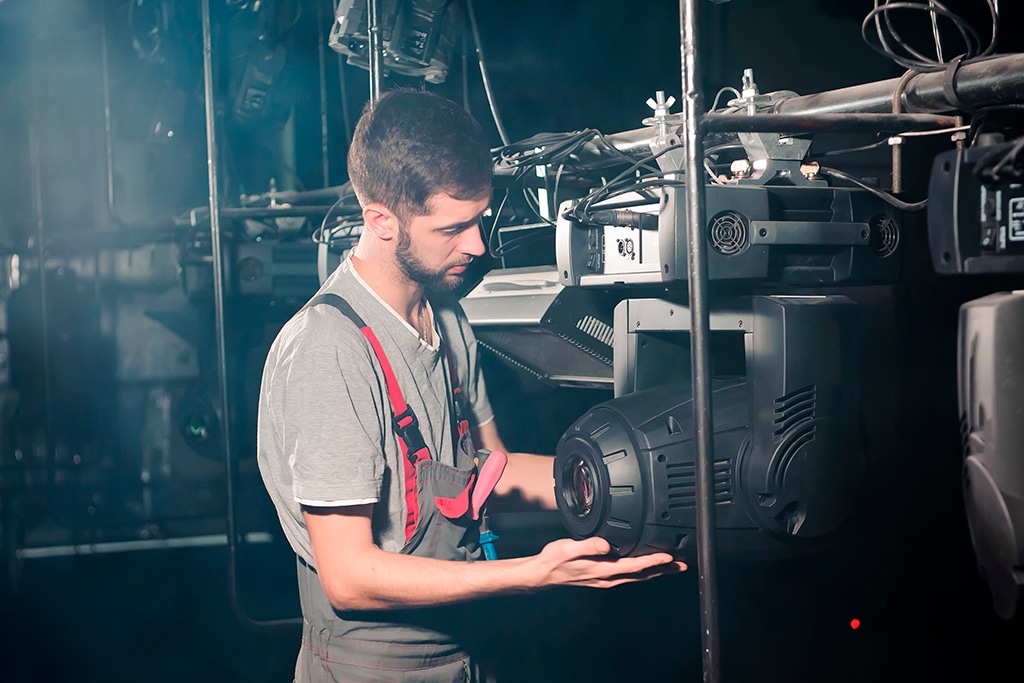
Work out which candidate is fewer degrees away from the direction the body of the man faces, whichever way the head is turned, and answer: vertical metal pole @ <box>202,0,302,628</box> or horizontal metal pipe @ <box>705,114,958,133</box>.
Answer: the horizontal metal pipe

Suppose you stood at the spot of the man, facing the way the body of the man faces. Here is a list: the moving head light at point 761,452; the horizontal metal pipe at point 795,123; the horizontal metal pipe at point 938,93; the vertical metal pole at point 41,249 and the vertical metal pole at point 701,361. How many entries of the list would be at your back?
1

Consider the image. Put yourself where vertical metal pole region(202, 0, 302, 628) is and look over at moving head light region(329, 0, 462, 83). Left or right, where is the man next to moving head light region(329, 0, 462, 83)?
right

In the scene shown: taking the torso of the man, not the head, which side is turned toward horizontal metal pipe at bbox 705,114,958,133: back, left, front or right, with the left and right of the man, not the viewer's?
front

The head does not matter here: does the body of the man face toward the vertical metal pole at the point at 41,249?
no

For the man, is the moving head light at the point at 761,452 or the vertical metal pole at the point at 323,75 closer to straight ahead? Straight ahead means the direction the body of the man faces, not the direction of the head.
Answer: the moving head light

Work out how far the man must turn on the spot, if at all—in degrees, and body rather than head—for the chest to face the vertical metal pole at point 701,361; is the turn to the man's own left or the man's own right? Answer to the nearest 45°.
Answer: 0° — they already face it

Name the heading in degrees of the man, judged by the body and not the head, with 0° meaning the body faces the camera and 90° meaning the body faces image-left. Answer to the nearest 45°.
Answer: approximately 315°

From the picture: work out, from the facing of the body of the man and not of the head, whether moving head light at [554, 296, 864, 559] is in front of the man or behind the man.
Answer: in front

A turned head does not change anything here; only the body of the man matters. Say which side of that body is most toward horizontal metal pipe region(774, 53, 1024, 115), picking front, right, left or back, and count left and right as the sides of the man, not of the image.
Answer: front

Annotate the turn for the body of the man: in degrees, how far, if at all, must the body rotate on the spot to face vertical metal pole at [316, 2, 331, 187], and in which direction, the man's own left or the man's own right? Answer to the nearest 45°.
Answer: approximately 135° to the man's own left

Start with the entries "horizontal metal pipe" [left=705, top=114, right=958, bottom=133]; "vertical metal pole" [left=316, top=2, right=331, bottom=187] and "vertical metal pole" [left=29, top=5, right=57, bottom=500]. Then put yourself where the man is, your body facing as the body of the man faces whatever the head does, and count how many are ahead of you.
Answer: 1
